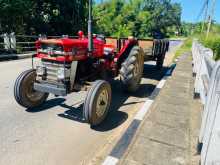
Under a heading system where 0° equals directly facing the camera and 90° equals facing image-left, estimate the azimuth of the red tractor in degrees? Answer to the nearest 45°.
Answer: approximately 45°
